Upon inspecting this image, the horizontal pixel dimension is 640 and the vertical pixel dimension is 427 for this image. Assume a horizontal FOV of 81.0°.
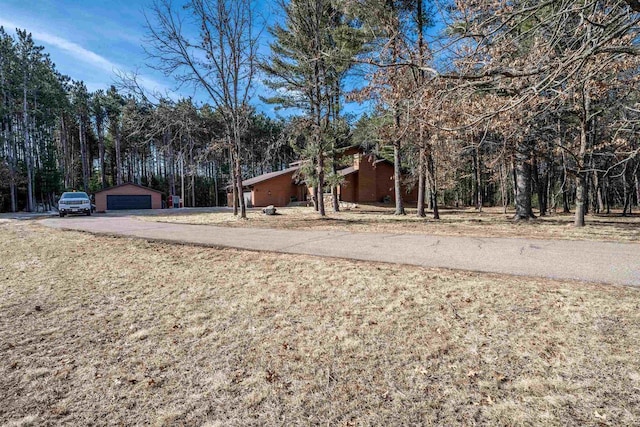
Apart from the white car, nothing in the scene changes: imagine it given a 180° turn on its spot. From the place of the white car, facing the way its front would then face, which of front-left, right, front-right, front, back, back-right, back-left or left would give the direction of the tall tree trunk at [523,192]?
back-right

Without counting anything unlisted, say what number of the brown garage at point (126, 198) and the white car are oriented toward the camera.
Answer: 2

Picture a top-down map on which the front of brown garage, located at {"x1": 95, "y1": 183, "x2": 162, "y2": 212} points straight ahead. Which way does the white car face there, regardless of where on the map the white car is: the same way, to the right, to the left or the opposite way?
the same way

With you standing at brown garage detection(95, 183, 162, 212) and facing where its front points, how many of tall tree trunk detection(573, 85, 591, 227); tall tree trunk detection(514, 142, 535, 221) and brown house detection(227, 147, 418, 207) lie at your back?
0

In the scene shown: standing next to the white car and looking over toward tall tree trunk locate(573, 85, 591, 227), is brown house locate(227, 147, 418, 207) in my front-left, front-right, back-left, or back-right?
front-left

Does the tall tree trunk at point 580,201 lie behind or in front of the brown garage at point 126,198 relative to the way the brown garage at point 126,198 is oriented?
in front

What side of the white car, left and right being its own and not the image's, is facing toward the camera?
front

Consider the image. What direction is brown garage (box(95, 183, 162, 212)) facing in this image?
toward the camera

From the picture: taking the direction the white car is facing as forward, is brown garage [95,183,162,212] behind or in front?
behind

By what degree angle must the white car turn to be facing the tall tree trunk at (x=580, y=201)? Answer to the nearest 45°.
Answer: approximately 45° to its left

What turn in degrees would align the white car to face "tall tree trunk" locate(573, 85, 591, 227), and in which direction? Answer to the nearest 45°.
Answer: approximately 45° to its left

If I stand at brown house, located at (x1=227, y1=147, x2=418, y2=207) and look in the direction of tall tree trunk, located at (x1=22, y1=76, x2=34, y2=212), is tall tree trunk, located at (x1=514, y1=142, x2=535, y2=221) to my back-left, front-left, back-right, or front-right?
back-left

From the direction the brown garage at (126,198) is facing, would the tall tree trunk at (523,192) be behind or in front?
in front

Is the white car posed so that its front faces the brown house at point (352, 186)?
no

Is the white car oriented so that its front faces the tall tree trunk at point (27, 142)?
no
